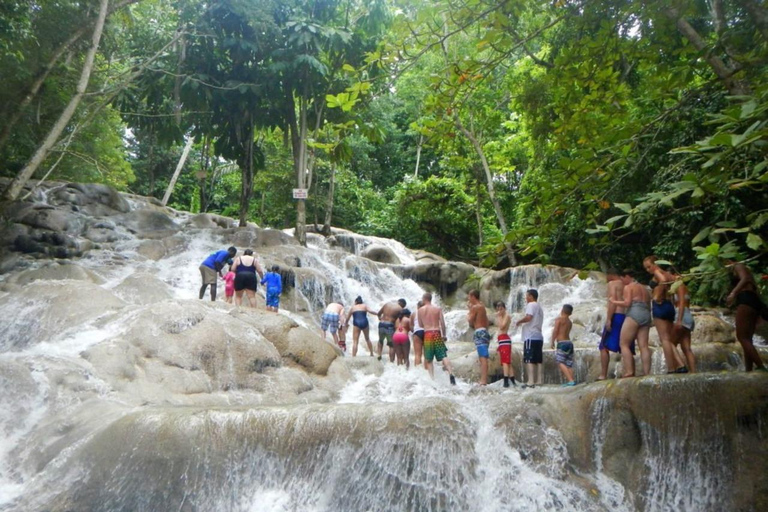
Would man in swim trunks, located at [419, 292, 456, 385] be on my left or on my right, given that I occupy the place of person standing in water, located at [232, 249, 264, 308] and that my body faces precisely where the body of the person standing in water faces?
on my right

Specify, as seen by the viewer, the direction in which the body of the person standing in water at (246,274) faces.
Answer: away from the camera

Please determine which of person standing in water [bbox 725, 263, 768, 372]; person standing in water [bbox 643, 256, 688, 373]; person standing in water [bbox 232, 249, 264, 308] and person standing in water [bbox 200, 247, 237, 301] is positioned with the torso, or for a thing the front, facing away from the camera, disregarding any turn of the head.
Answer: person standing in water [bbox 232, 249, 264, 308]

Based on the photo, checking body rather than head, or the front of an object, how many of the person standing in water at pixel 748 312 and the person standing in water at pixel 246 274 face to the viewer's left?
1

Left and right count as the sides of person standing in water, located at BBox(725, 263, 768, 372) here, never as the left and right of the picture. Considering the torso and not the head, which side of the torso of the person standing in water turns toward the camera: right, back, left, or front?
left
